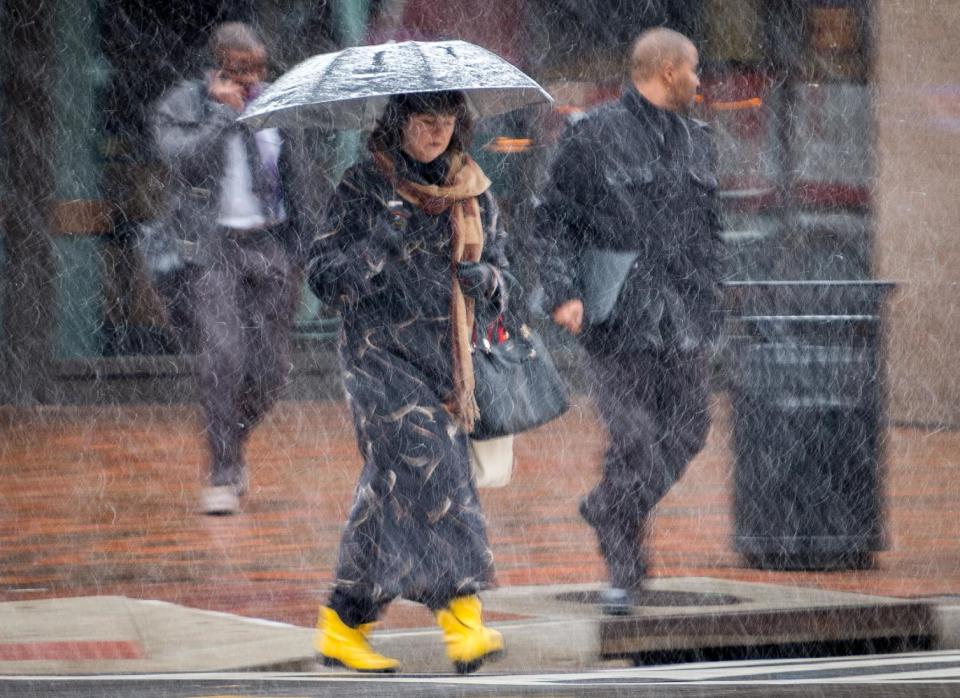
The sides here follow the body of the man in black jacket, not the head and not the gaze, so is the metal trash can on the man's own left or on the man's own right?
on the man's own left

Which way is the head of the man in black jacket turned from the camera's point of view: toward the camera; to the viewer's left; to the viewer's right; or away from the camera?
to the viewer's right

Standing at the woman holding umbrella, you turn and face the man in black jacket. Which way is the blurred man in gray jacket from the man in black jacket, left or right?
left

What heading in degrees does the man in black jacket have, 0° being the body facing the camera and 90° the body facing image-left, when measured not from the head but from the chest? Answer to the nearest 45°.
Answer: approximately 315°

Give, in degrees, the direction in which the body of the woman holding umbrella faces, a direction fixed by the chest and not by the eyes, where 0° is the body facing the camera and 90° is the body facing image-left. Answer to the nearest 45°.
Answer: approximately 315°

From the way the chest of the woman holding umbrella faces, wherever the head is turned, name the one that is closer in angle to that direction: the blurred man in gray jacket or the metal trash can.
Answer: the metal trash can

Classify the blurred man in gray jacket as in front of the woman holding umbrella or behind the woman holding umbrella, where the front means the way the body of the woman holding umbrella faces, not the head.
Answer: behind

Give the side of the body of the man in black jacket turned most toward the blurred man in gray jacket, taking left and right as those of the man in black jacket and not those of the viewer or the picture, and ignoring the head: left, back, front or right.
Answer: back

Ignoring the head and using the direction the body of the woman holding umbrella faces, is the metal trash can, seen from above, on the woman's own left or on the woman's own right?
on the woman's own left
